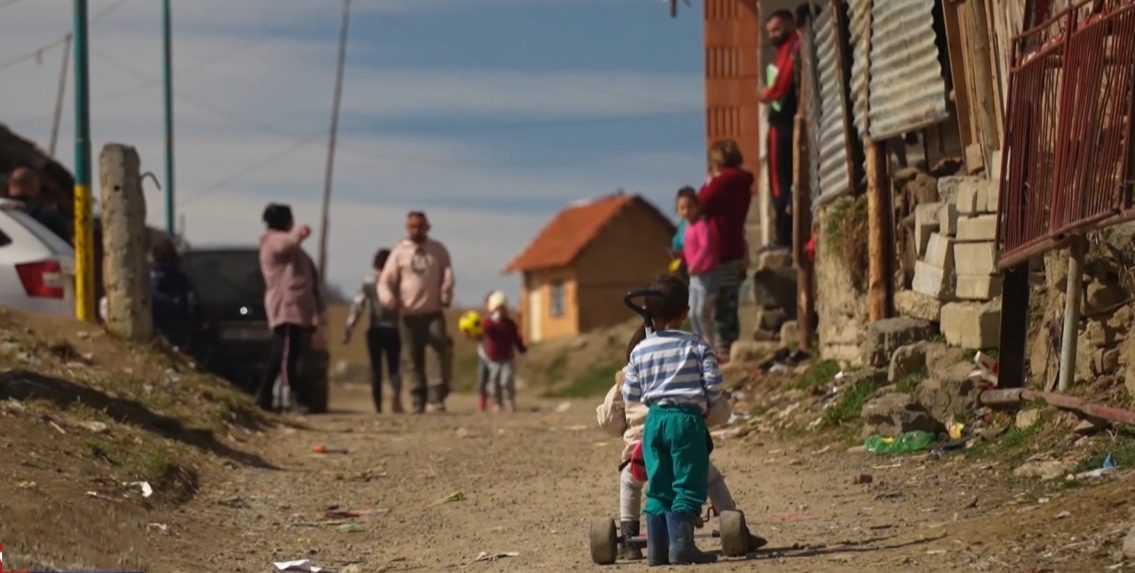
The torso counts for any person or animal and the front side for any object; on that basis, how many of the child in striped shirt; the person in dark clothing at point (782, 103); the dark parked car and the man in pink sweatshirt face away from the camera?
2

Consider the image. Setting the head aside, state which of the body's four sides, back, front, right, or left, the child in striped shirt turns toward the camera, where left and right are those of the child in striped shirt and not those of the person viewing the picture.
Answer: back

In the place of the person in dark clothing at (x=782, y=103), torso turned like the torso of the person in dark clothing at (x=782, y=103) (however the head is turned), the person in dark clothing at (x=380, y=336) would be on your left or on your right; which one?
on your right

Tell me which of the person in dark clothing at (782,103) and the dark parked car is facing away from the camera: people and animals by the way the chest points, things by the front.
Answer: the dark parked car

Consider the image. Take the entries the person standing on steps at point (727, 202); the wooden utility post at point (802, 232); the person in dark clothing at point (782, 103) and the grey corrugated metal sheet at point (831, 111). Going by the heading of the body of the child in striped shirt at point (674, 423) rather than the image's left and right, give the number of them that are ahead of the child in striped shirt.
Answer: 4

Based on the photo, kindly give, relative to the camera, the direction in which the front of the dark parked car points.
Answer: facing away from the viewer

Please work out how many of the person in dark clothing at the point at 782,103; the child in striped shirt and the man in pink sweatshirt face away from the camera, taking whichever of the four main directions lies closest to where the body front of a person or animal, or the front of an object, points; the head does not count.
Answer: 1

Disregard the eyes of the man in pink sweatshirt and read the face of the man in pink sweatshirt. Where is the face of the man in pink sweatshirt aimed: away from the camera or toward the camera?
toward the camera

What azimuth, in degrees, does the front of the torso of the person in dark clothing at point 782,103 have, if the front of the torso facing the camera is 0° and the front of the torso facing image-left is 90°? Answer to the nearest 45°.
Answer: approximately 45°

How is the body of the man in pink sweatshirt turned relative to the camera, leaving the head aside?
toward the camera

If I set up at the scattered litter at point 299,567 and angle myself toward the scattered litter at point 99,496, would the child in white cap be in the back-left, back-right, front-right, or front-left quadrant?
front-right

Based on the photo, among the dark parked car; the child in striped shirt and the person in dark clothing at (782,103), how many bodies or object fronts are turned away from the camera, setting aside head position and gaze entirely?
2

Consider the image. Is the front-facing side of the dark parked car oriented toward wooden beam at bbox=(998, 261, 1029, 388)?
no

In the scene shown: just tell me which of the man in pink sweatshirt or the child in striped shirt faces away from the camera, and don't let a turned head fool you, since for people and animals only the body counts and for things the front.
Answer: the child in striped shirt

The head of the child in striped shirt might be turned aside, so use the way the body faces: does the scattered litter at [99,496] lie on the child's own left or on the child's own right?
on the child's own left

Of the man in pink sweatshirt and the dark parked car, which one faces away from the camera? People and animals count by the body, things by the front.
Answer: the dark parked car

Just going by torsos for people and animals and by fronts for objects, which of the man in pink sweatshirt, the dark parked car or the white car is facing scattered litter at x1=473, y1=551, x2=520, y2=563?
the man in pink sweatshirt

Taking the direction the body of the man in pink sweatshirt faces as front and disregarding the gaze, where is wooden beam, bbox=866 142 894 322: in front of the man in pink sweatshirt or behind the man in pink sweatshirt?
in front
